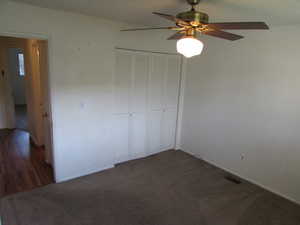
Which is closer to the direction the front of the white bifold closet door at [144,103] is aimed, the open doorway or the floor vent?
the floor vent

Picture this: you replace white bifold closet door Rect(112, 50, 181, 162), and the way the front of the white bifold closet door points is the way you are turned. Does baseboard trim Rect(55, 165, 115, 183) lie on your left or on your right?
on your right

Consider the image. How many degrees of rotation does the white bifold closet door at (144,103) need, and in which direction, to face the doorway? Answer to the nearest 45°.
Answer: approximately 135° to its right

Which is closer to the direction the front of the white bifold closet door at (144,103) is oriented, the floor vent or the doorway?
the floor vent

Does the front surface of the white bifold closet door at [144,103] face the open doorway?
no

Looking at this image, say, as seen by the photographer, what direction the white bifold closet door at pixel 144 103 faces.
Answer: facing the viewer and to the right of the viewer

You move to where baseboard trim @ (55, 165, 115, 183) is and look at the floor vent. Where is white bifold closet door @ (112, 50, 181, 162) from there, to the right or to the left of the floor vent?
left

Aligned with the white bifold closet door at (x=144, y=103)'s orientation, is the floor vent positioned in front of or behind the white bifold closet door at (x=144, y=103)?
in front
